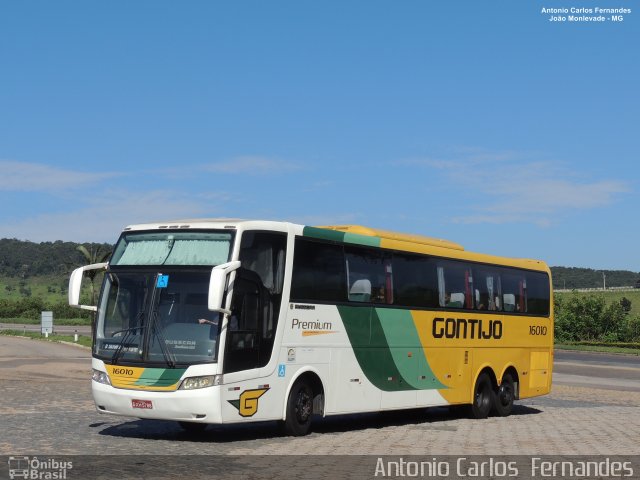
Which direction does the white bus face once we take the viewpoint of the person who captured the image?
facing the viewer and to the left of the viewer
